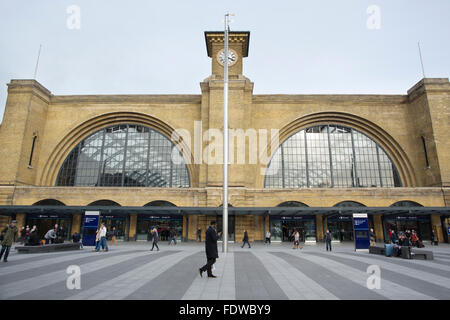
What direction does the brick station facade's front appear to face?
toward the camera

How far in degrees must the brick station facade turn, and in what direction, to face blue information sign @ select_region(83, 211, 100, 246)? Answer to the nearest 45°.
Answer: approximately 45° to its right

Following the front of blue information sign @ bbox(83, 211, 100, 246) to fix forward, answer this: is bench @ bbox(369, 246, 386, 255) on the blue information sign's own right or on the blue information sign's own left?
on the blue information sign's own left

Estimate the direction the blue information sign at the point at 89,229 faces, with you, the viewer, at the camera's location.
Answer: facing the viewer

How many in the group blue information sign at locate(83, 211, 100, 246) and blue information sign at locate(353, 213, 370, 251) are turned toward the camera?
2

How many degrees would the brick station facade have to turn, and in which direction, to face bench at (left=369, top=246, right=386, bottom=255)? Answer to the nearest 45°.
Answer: approximately 45° to its left

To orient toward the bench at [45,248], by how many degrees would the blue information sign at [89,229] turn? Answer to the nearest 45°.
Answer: approximately 45° to its right

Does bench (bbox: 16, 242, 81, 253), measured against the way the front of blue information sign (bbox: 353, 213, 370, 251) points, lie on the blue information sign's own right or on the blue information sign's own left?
on the blue information sign's own right
